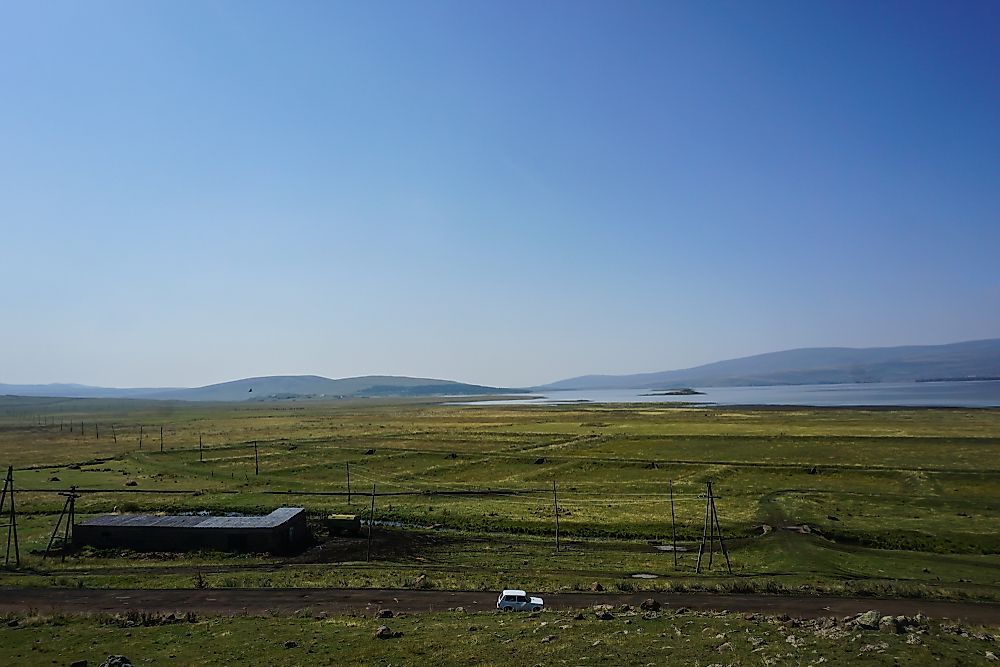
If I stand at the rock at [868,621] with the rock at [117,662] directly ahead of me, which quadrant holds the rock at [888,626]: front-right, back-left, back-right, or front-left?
back-left

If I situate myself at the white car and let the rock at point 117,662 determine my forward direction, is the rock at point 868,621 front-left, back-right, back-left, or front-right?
back-left

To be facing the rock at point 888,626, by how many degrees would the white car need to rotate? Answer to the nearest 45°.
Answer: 0° — it already faces it

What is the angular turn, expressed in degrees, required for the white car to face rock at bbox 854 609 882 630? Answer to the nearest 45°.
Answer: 0° — it already faces it

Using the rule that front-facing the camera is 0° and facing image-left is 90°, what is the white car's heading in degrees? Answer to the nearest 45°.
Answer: approximately 270°

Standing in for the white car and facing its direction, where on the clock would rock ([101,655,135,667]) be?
The rock is roughly at 5 o'clock from the white car.

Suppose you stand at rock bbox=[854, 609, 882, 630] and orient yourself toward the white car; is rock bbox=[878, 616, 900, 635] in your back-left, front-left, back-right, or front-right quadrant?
back-left
